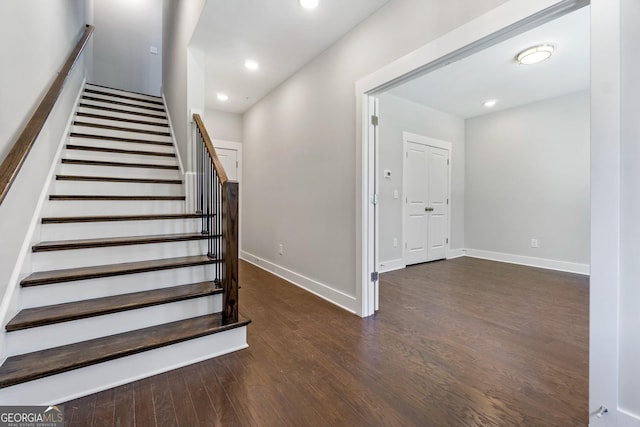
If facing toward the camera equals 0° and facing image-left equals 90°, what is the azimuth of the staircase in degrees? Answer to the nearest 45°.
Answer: approximately 0°

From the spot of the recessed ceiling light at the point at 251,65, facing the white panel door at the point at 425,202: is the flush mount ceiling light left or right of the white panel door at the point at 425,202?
right

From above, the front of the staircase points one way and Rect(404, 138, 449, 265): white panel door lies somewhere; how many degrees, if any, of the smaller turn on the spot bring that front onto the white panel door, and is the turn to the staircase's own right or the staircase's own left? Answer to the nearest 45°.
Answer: approximately 90° to the staircase's own left

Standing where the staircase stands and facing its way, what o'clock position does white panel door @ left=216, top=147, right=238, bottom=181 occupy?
The white panel door is roughly at 7 o'clock from the staircase.

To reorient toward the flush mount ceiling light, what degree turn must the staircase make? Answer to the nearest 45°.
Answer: approximately 90° to its left
